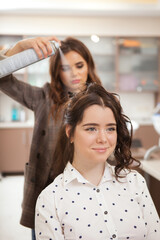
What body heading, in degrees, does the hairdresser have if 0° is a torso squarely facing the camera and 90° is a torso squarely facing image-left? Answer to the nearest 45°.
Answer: approximately 315°
